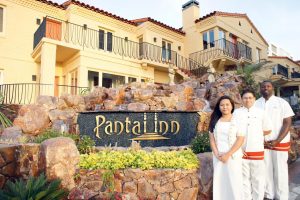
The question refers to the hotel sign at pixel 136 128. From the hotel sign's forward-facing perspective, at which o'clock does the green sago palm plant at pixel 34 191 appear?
The green sago palm plant is roughly at 1 o'clock from the hotel sign.

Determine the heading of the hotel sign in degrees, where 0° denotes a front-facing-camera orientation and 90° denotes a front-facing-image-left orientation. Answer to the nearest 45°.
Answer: approximately 0°

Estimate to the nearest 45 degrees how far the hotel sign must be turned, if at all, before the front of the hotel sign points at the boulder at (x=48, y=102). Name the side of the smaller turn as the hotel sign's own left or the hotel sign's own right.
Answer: approximately 135° to the hotel sign's own right

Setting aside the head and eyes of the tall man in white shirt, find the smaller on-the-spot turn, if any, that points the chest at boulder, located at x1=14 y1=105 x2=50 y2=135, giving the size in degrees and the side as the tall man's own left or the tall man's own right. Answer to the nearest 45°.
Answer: approximately 45° to the tall man's own right

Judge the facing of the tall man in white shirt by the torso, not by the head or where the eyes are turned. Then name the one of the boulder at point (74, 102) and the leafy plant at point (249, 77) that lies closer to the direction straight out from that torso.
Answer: the boulder

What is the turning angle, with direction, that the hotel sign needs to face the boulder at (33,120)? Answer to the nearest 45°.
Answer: approximately 135° to its right

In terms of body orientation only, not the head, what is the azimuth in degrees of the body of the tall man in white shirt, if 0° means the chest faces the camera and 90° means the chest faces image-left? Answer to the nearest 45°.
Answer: approximately 45°

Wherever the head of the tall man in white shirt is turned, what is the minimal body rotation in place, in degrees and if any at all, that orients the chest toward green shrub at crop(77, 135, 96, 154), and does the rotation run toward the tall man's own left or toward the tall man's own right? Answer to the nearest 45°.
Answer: approximately 45° to the tall man's own right

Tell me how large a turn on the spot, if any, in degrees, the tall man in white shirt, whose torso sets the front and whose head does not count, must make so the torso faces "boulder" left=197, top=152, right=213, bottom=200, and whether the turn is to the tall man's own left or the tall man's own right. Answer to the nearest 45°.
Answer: approximately 45° to the tall man's own right

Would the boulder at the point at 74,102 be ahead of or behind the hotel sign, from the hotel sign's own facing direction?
behind

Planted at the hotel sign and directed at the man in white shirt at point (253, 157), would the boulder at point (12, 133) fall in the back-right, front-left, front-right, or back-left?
back-right
